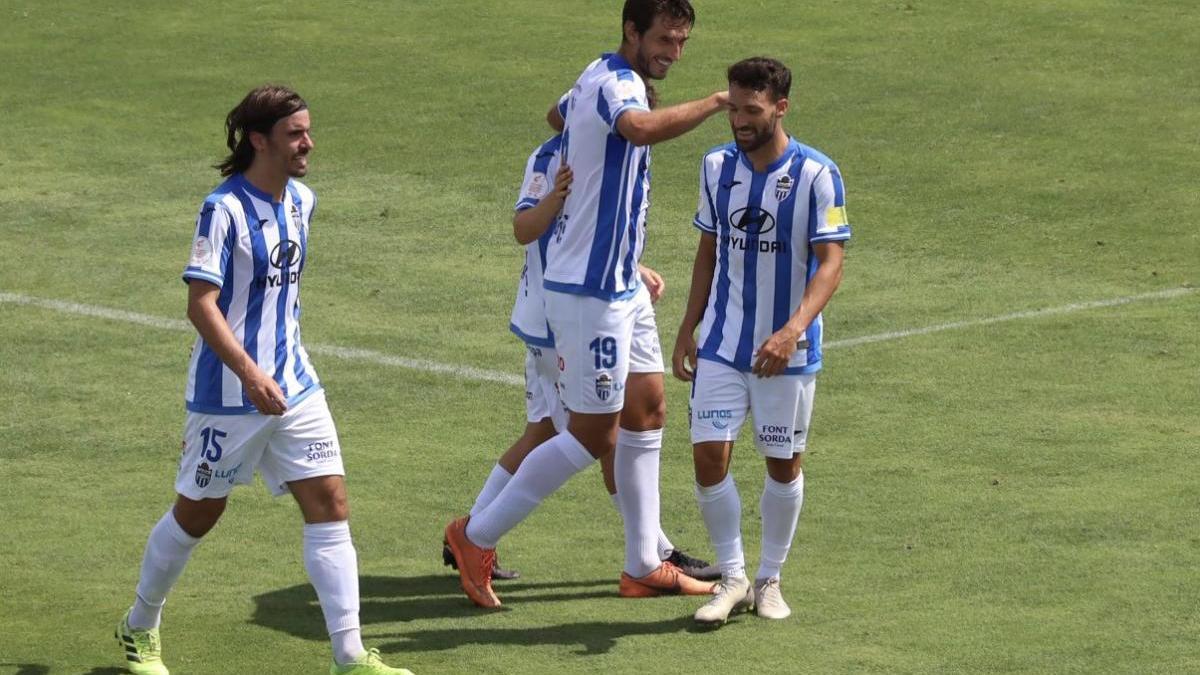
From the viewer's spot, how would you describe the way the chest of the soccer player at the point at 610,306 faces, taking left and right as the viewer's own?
facing to the right of the viewer

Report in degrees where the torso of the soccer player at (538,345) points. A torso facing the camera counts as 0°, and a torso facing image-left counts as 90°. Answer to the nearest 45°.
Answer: approximately 270°

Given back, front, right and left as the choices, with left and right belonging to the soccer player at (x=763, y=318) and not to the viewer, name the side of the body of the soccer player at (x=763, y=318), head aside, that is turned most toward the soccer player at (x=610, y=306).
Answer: right

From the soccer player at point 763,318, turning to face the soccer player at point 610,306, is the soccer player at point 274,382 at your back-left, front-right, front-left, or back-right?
front-left

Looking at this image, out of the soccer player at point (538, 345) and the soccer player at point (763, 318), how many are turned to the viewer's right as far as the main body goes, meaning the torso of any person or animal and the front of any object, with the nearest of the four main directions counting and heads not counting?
1

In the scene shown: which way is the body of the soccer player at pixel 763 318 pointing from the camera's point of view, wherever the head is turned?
toward the camera

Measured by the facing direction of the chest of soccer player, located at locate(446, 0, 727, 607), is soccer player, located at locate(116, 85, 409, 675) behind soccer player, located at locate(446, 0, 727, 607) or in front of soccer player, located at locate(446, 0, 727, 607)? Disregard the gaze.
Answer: behind

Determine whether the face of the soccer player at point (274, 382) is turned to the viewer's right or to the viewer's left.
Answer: to the viewer's right

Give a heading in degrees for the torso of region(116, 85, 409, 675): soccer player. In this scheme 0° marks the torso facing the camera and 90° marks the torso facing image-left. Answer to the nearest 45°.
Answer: approximately 315°

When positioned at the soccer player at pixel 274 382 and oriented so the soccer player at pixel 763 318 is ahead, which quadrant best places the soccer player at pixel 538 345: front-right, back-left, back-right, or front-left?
front-left

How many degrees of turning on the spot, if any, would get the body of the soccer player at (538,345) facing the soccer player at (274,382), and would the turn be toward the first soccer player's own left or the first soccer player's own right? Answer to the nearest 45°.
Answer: approximately 135° to the first soccer player's own right

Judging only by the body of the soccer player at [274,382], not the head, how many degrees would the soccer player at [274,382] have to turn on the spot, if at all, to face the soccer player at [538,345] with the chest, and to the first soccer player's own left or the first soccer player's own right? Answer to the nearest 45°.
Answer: approximately 90° to the first soccer player's own left

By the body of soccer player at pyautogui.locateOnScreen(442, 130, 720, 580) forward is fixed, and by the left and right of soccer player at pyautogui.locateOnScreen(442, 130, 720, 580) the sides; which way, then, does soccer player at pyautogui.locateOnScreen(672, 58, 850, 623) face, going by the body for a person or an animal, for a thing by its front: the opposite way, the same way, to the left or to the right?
to the right

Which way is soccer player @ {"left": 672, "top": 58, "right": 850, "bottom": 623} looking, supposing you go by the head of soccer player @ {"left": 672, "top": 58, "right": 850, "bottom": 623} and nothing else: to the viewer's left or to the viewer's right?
to the viewer's left
